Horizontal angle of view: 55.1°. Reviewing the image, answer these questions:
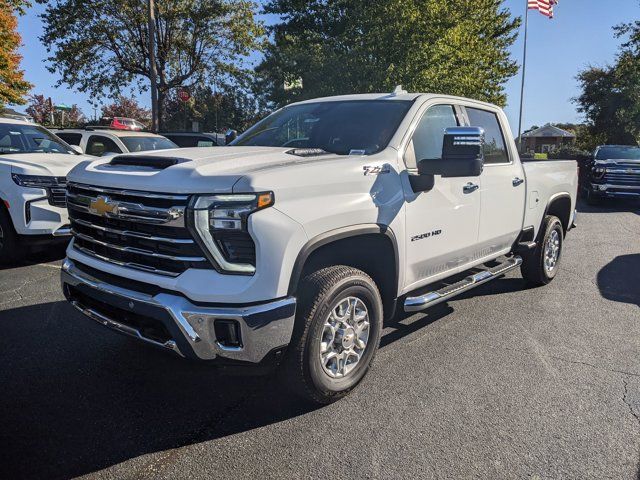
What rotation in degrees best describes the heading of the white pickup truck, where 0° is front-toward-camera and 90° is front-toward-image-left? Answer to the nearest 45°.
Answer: approximately 45°

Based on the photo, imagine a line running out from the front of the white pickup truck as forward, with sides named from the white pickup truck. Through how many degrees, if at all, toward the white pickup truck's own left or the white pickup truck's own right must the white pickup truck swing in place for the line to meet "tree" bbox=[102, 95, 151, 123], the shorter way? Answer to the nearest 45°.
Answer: approximately 135° to the white pickup truck's own right

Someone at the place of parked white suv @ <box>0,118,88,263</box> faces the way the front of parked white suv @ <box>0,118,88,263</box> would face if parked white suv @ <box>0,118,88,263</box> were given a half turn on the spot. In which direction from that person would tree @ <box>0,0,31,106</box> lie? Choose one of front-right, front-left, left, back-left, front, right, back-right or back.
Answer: front-right

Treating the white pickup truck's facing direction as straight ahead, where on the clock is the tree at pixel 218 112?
The tree is roughly at 4 o'clock from the white pickup truck.

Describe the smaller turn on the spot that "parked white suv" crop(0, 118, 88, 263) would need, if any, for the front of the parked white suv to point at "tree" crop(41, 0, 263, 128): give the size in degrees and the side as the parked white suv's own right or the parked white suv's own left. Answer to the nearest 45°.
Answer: approximately 135° to the parked white suv's own left

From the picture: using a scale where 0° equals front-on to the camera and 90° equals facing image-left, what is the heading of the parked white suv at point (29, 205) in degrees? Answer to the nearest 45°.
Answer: approximately 315°

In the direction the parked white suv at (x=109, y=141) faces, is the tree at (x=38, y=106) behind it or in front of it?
behind

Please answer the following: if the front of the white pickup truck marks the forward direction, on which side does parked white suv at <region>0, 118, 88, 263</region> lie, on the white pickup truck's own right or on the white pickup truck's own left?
on the white pickup truck's own right

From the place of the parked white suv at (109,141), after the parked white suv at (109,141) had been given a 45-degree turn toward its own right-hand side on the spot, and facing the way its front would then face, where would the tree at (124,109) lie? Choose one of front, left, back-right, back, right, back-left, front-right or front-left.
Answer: back

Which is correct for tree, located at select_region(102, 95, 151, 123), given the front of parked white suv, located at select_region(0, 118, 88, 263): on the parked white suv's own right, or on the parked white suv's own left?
on the parked white suv's own left

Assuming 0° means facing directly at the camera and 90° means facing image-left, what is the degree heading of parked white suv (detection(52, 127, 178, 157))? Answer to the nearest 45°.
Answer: approximately 315°
